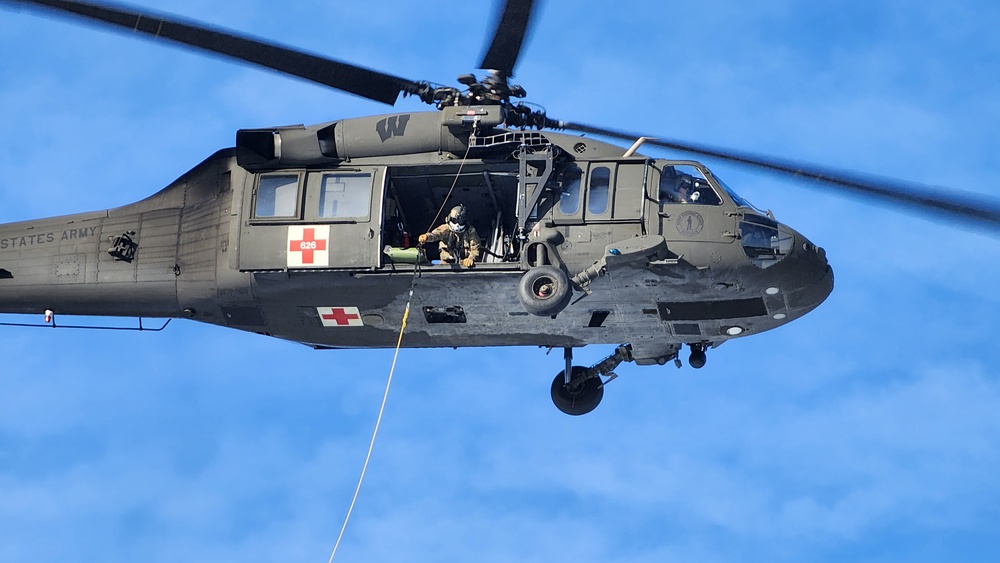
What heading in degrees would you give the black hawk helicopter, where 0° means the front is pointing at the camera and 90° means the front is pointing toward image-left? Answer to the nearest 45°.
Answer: approximately 270°
